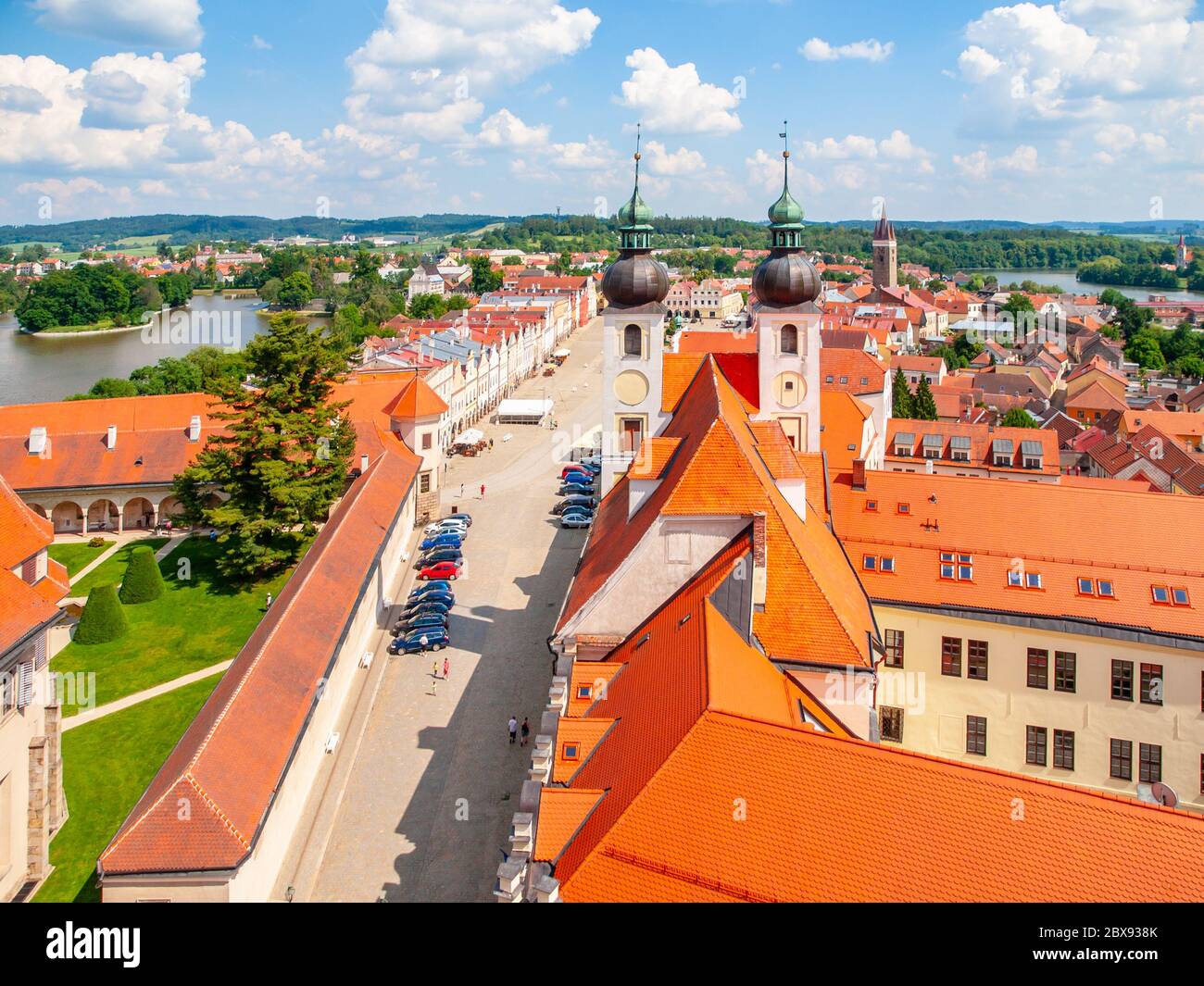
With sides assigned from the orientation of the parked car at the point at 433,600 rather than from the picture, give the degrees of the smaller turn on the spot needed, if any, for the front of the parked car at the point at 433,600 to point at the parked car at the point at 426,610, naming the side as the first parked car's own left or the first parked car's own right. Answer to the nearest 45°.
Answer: approximately 90° to the first parked car's own left

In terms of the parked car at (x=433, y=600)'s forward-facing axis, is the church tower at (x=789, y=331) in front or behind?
behind

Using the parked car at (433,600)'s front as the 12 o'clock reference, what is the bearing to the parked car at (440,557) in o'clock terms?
the parked car at (440,557) is roughly at 3 o'clock from the parked car at (433,600).

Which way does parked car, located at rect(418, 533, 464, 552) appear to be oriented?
to the viewer's left

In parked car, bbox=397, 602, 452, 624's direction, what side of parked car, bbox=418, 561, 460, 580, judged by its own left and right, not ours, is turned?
left

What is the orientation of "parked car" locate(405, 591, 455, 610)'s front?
to the viewer's left

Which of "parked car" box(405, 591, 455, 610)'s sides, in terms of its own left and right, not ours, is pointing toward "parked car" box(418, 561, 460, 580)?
right

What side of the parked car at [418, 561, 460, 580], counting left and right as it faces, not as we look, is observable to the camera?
left

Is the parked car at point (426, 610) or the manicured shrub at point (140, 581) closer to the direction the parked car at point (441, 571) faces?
the manicured shrub

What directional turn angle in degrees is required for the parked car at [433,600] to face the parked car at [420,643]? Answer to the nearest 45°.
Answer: approximately 90° to its left
